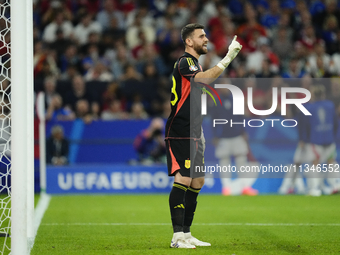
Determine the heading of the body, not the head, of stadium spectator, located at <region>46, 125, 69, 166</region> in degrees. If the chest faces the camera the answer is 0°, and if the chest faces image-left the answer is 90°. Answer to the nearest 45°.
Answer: approximately 0°

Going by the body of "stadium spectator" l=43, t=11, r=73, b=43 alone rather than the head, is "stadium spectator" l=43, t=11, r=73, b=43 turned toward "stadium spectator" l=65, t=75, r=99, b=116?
yes

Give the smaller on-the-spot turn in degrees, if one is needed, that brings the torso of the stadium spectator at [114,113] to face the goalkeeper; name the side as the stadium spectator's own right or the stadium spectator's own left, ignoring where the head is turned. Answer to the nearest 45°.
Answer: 0° — they already face them

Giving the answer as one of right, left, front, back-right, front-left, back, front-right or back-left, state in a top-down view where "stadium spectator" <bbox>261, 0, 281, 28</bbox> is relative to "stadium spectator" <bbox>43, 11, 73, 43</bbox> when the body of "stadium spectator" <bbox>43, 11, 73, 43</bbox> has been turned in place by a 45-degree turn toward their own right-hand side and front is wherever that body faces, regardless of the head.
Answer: back-left

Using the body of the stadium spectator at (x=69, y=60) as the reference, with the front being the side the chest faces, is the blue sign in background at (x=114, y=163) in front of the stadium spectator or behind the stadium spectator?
in front

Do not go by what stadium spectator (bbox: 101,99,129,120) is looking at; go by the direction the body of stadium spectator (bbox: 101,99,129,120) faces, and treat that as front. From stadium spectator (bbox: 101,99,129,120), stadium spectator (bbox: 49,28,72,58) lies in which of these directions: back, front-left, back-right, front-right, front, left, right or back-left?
back-right

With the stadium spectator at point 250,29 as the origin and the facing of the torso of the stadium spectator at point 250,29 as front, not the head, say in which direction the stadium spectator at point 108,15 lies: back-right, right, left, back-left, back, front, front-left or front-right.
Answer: right
